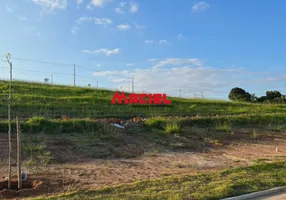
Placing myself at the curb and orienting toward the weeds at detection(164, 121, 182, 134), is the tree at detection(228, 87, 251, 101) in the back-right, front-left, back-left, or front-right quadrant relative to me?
front-right

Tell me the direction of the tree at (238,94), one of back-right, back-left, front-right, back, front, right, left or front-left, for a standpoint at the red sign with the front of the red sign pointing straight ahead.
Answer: back-left

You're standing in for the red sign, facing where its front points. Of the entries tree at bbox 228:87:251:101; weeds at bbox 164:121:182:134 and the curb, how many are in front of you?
2

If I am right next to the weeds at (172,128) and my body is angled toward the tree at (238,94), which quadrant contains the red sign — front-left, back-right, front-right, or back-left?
front-left

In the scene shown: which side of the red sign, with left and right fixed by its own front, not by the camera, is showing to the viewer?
front

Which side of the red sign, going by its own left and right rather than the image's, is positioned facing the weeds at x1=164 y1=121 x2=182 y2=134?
front

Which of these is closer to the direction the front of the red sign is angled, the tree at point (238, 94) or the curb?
the curb
